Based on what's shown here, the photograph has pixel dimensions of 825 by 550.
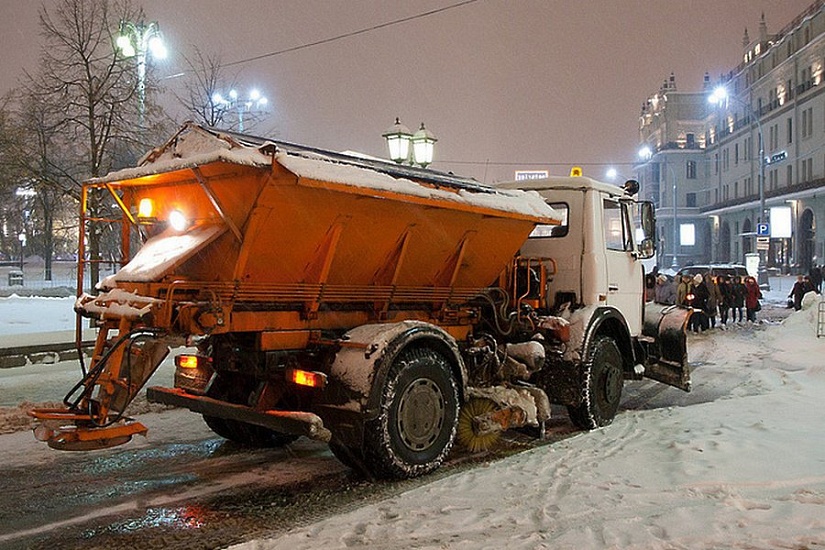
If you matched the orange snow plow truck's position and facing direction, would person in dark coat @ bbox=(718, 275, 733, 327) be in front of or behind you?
in front

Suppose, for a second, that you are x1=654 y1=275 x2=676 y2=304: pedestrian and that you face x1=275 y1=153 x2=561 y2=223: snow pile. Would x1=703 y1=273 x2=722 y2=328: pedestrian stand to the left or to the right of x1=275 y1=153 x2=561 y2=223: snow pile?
left

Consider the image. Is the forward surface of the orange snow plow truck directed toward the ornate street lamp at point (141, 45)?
no

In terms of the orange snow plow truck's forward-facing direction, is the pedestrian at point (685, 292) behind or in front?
in front

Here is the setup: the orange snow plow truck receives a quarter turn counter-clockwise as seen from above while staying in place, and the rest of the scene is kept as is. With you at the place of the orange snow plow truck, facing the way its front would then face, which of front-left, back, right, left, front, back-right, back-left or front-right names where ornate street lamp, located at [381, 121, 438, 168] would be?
front-right

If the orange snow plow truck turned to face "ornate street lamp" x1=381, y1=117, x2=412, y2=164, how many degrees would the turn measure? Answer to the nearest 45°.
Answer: approximately 45° to its left

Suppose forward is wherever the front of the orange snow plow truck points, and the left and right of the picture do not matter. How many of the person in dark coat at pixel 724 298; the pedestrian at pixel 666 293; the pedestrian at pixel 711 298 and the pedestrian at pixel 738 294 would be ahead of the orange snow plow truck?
4

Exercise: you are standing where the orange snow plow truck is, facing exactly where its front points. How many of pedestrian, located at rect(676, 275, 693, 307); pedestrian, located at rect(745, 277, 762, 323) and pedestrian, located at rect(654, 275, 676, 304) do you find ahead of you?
3

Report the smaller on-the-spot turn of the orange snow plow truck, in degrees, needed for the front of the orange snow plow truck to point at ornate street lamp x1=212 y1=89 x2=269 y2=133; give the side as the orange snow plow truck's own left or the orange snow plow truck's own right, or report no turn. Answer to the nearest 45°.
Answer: approximately 45° to the orange snow plow truck's own left

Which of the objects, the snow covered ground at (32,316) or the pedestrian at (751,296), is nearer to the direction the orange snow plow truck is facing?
the pedestrian

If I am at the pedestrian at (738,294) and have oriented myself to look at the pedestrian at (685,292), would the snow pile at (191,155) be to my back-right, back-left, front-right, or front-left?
front-left

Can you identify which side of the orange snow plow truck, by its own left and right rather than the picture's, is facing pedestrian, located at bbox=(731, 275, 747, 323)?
front

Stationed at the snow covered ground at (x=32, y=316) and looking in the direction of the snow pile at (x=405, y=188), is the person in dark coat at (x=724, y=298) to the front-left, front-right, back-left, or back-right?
front-left

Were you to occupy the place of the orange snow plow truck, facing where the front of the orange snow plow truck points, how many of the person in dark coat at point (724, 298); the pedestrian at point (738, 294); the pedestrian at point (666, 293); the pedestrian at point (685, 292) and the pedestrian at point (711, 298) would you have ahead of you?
5

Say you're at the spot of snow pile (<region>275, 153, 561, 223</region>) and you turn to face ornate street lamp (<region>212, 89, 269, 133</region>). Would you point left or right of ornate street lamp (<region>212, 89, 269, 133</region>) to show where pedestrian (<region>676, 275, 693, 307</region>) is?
right

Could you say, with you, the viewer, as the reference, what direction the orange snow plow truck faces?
facing away from the viewer and to the right of the viewer

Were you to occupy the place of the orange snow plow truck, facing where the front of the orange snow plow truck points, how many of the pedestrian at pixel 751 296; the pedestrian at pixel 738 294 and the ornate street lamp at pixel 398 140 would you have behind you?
0
